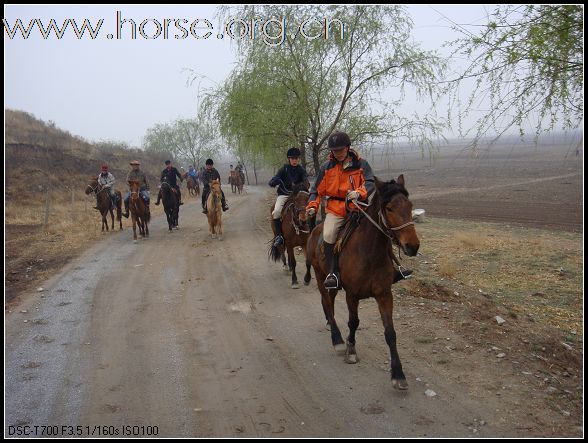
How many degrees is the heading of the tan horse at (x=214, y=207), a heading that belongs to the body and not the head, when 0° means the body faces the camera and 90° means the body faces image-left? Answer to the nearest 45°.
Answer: approximately 0°

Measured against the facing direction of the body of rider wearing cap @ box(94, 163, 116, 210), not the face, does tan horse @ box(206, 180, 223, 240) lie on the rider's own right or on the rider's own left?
on the rider's own left

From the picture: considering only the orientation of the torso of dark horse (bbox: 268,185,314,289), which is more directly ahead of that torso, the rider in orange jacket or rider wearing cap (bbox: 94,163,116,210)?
the rider in orange jacket

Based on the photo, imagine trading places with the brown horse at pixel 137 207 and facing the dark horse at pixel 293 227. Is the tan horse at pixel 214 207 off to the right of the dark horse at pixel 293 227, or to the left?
left

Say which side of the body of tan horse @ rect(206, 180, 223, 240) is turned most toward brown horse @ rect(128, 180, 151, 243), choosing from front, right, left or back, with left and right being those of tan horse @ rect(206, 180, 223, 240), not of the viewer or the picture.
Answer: right

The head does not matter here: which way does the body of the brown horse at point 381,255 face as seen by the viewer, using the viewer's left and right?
facing the viewer and to the right of the viewer

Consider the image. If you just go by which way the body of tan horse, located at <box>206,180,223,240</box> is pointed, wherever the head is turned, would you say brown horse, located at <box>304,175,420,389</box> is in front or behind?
in front

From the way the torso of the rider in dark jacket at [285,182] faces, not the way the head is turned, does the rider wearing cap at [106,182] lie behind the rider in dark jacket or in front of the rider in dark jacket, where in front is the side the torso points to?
behind

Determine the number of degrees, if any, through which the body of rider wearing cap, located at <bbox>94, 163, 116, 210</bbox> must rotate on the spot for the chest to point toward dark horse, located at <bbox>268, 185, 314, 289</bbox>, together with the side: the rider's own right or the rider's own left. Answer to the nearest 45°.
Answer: approximately 45° to the rider's own left
